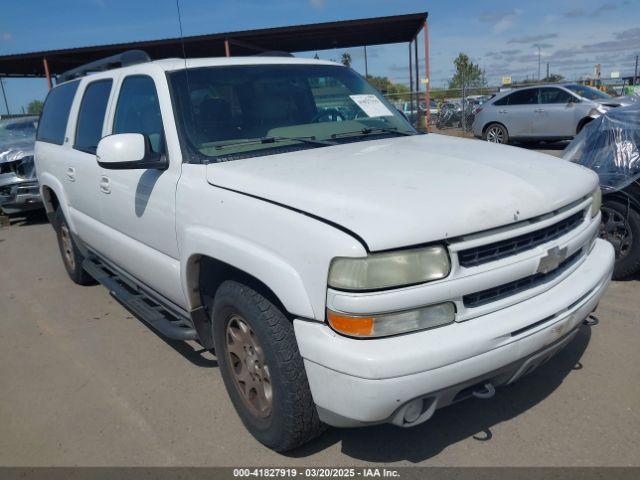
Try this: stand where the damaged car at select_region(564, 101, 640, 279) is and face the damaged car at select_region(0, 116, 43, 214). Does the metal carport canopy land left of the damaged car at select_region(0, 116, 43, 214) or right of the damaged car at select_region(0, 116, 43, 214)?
right

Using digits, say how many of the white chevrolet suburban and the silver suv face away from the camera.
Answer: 0

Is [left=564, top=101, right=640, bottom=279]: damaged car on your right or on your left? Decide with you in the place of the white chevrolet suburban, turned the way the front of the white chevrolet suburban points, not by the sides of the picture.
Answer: on your left

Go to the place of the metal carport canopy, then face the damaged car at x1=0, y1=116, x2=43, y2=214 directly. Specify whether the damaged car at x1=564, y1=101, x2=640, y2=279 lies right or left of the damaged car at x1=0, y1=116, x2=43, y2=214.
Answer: left

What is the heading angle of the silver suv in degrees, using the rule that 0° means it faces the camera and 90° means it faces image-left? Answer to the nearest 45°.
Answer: approximately 315°

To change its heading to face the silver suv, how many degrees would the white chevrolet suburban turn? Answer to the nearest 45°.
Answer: approximately 90° to its left

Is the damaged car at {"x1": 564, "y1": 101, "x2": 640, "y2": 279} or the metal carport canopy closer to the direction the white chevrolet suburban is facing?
the damaged car

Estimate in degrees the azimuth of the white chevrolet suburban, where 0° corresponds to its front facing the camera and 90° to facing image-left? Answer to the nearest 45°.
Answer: approximately 315°

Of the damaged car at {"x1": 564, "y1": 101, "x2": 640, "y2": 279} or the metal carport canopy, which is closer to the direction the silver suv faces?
the damaged car
